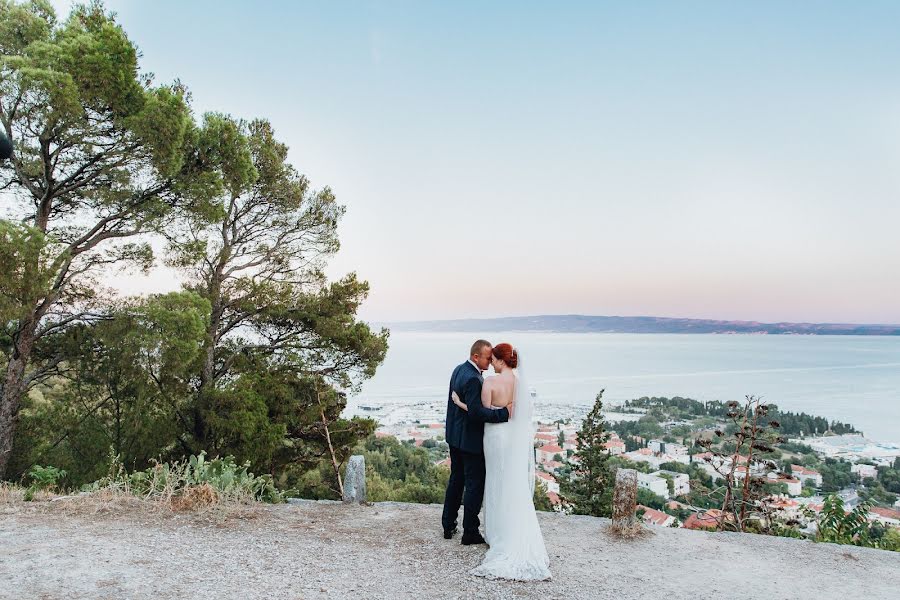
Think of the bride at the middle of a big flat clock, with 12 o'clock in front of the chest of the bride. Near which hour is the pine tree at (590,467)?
The pine tree is roughly at 2 o'clock from the bride.

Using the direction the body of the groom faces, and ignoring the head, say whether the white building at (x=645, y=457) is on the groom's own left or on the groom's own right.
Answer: on the groom's own left

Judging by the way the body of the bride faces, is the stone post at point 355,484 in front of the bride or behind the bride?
in front

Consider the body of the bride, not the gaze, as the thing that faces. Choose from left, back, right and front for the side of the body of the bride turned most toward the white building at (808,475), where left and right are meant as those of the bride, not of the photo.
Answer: right

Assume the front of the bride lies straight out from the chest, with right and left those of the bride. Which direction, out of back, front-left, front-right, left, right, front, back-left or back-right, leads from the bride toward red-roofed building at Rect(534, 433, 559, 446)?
front-right

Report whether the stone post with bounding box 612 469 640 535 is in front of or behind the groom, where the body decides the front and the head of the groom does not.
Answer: in front

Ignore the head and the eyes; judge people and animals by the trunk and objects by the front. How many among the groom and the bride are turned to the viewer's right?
1

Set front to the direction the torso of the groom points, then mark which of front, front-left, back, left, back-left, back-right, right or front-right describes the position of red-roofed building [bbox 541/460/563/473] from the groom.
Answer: left

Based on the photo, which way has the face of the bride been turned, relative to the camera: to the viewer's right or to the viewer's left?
to the viewer's left

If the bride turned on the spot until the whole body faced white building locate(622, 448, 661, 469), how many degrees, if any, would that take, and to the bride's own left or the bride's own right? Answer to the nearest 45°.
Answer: approximately 45° to the bride's own right

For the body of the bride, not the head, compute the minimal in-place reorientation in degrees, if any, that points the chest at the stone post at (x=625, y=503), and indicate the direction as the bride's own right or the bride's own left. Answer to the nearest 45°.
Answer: approximately 90° to the bride's own right

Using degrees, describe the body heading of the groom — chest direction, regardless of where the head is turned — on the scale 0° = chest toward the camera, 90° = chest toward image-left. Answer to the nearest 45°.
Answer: approximately 270°

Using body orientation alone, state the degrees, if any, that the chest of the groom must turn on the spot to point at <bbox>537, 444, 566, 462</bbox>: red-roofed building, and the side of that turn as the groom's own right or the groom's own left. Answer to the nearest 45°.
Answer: approximately 90° to the groom's own left

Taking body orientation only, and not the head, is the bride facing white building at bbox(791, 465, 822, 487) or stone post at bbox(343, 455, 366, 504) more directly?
the stone post

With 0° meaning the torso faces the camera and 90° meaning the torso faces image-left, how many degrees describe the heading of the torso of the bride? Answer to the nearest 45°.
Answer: approximately 135°

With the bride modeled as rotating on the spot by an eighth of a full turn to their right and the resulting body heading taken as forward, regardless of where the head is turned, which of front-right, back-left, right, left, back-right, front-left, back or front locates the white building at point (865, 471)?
front-right

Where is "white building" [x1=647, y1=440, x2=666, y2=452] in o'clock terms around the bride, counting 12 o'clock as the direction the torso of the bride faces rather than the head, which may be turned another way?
The white building is roughly at 2 o'clock from the bride.
